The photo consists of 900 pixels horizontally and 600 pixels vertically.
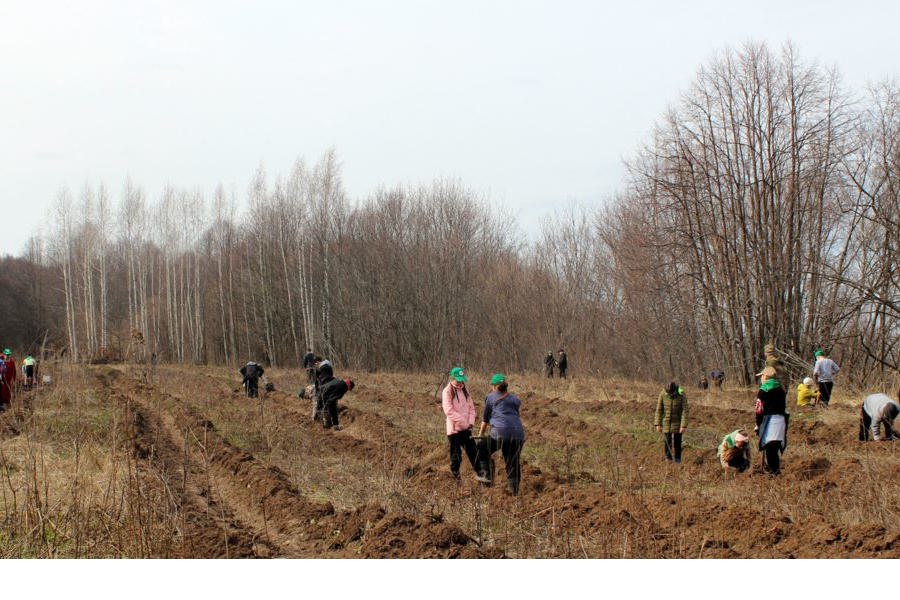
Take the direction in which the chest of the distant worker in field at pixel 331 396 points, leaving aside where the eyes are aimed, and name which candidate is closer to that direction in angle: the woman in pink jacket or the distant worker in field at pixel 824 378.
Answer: the distant worker in field

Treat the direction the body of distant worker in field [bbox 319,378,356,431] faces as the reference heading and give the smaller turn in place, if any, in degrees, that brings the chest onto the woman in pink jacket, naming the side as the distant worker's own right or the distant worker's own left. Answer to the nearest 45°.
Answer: approximately 90° to the distant worker's own right

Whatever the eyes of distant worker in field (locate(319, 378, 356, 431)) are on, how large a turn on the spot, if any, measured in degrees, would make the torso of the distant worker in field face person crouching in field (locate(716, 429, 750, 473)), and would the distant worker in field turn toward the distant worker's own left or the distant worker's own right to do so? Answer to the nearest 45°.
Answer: approximately 45° to the distant worker's own right

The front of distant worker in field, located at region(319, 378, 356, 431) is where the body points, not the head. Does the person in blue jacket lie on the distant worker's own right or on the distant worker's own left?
on the distant worker's own right

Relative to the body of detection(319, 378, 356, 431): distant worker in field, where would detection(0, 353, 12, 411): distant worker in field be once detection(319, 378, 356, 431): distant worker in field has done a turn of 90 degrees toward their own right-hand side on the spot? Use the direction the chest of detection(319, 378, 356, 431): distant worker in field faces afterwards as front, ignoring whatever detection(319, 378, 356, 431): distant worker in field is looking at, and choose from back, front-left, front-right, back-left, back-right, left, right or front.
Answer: right

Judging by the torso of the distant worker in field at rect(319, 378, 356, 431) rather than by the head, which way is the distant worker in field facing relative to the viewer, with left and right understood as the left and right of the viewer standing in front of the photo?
facing to the right of the viewer

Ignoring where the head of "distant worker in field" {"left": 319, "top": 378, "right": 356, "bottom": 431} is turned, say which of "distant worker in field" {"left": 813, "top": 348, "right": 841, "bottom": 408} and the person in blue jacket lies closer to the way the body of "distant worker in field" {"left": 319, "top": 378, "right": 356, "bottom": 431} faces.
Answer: the distant worker in field
